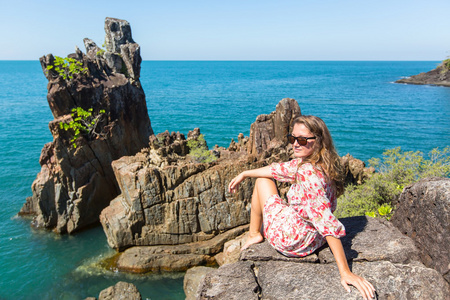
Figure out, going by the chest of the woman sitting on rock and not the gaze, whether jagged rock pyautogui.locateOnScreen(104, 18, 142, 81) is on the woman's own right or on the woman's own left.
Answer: on the woman's own right

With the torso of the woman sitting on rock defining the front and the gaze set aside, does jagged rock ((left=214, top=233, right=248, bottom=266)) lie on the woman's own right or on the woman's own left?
on the woman's own right

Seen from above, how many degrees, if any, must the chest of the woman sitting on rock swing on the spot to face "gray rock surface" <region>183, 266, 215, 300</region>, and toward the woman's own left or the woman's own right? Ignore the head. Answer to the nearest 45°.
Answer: approximately 45° to the woman's own right

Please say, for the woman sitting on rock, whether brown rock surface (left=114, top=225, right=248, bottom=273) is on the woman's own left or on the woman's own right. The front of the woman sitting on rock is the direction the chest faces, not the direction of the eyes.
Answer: on the woman's own right

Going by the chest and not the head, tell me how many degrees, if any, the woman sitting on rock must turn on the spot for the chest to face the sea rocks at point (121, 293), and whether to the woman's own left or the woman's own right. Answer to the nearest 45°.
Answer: approximately 45° to the woman's own right

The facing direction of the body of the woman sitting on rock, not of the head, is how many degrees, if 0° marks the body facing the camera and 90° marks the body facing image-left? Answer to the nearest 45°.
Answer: approximately 90°
